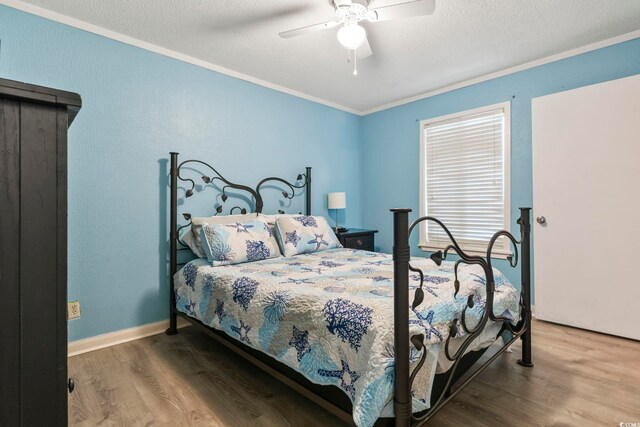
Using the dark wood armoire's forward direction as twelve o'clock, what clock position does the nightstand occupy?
The nightstand is roughly at 11 o'clock from the dark wood armoire.

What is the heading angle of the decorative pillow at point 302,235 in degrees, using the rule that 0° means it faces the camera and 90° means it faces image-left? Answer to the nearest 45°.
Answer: approximately 315°

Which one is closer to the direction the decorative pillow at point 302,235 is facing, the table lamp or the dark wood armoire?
the dark wood armoire

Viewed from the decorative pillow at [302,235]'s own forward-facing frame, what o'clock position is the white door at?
The white door is roughly at 11 o'clock from the decorative pillow.

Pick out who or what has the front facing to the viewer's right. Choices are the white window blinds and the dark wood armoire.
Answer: the dark wood armoire

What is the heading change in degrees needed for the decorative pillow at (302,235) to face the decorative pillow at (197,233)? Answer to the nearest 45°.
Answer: approximately 135° to its right

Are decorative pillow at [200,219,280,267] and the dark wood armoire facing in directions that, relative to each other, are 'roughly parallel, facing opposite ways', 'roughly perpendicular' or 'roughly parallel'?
roughly perpendicular

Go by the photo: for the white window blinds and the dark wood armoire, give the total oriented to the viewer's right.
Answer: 1

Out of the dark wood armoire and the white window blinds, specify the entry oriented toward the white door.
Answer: the dark wood armoire

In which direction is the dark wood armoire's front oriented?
to the viewer's right

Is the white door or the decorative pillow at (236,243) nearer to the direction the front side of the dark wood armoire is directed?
the white door

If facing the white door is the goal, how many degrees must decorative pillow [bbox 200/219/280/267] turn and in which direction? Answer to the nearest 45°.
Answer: approximately 45° to its left

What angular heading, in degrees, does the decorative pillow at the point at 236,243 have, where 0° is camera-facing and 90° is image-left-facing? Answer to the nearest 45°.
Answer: approximately 315°

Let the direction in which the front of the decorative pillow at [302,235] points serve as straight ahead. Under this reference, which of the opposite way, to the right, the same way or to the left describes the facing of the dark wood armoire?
to the left

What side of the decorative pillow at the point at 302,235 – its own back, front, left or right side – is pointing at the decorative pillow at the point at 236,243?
right

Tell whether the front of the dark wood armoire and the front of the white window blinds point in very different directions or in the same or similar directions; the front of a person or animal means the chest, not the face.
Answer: very different directions
